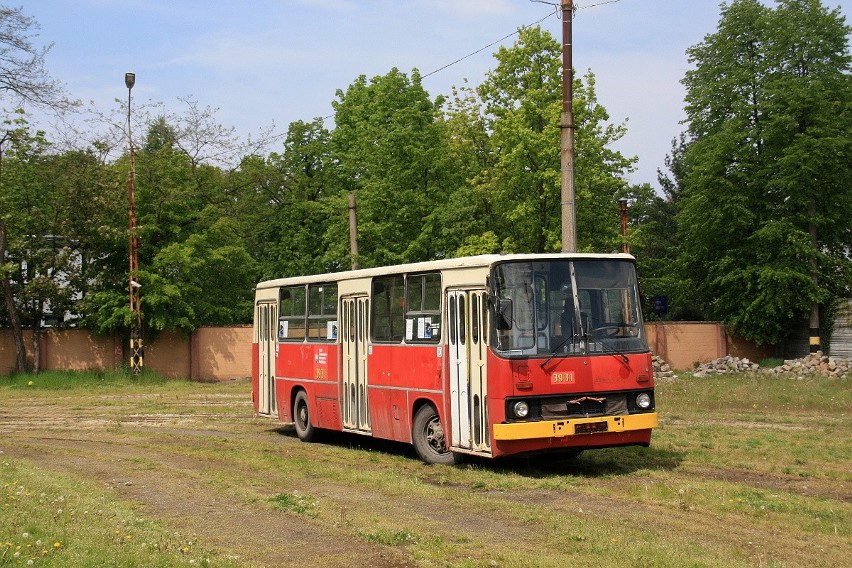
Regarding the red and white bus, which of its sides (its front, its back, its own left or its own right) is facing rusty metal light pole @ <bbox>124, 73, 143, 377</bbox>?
back

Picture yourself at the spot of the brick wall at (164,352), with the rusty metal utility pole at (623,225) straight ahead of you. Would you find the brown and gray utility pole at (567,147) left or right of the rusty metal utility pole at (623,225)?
right

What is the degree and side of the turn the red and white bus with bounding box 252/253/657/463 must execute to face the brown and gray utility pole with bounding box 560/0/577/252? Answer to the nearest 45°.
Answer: approximately 135° to its left

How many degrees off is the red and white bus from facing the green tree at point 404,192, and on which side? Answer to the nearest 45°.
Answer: approximately 135° to its left

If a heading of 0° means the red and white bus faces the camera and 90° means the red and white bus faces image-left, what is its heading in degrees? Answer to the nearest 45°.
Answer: approximately 315°

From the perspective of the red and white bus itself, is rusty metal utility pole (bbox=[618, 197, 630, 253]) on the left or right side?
on its left

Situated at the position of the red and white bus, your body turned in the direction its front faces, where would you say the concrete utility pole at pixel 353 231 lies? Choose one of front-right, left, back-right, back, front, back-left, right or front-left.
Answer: back-left

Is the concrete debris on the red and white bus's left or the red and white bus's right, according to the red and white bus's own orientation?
on its left

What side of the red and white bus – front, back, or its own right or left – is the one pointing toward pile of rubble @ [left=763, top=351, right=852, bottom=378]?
left
